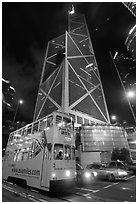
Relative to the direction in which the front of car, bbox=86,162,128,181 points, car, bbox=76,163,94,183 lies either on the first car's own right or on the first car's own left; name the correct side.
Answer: on the first car's own right

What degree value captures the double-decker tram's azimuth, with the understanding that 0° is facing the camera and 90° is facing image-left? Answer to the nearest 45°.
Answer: approximately 315°

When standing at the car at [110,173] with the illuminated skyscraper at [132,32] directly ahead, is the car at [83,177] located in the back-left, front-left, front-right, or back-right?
back-left

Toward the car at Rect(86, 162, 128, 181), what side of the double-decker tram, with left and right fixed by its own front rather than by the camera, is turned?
left
